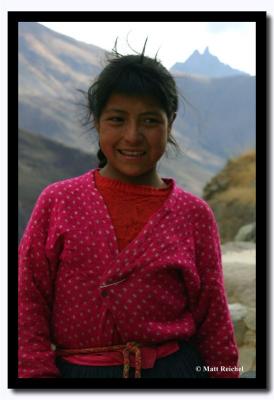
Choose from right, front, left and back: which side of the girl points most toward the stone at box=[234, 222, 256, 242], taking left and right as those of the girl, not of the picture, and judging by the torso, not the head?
back

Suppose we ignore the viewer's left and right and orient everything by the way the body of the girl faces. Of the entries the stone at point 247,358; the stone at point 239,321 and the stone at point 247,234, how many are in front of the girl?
0

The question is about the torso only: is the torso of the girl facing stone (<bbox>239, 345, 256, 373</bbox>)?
no

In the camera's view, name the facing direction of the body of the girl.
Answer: toward the camera
